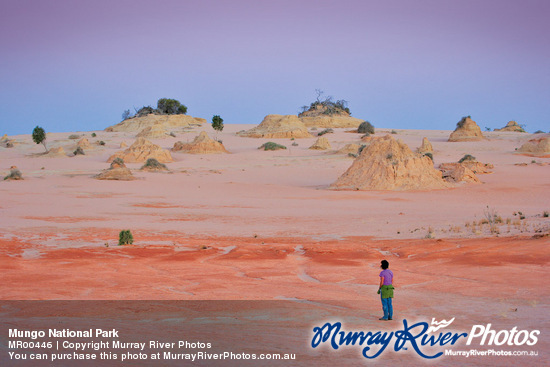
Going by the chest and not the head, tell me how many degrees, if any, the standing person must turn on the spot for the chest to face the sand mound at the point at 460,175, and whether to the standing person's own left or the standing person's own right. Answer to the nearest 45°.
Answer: approximately 45° to the standing person's own right

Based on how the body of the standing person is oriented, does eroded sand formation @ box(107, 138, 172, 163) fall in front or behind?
in front

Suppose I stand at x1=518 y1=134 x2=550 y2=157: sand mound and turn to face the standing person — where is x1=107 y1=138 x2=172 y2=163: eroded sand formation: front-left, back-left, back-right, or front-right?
front-right

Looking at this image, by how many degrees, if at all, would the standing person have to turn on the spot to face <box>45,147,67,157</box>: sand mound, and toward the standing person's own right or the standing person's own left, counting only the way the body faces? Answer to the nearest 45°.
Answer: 0° — they already face it

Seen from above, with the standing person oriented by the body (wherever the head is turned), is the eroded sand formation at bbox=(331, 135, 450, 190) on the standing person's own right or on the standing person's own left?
on the standing person's own right

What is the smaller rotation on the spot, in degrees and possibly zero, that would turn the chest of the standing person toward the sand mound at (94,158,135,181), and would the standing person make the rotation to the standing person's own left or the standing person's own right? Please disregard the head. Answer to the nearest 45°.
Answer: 0° — they already face it

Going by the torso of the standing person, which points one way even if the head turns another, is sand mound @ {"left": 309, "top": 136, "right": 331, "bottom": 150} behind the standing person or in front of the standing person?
in front

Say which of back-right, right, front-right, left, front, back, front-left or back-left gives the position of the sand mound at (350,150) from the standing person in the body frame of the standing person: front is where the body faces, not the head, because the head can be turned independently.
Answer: front-right

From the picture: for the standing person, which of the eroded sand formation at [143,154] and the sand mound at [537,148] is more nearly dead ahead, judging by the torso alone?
the eroded sand formation

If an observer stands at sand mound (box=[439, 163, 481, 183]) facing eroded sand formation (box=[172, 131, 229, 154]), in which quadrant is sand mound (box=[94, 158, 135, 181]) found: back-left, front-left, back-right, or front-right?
front-left

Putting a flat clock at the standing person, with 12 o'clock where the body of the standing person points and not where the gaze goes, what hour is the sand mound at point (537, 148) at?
The sand mound is roughly at 2 o'clock from the standing person.

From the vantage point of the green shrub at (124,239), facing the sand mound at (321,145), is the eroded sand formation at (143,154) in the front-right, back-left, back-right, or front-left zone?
front-left

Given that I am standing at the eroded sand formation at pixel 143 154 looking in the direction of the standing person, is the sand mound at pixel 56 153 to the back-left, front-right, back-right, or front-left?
back-right

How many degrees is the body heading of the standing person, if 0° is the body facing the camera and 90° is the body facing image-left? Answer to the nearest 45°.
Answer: approximately 135°
